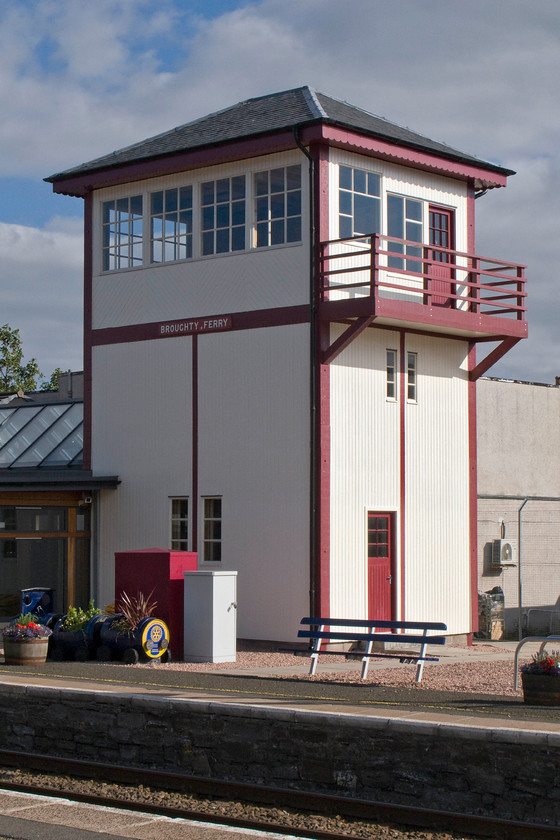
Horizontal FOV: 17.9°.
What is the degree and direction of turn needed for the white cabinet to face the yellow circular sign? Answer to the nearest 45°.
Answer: approximately 135° to its right

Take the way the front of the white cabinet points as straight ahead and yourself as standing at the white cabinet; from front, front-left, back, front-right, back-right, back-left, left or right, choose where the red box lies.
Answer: back

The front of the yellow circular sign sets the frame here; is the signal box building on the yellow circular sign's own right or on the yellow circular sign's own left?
on the yellow circular sign's own left

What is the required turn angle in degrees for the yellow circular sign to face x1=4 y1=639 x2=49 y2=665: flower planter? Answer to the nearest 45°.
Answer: approximately 135° to its right

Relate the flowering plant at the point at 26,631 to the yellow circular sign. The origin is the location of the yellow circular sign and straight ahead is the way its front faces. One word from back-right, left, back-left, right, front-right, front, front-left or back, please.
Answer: back-right
